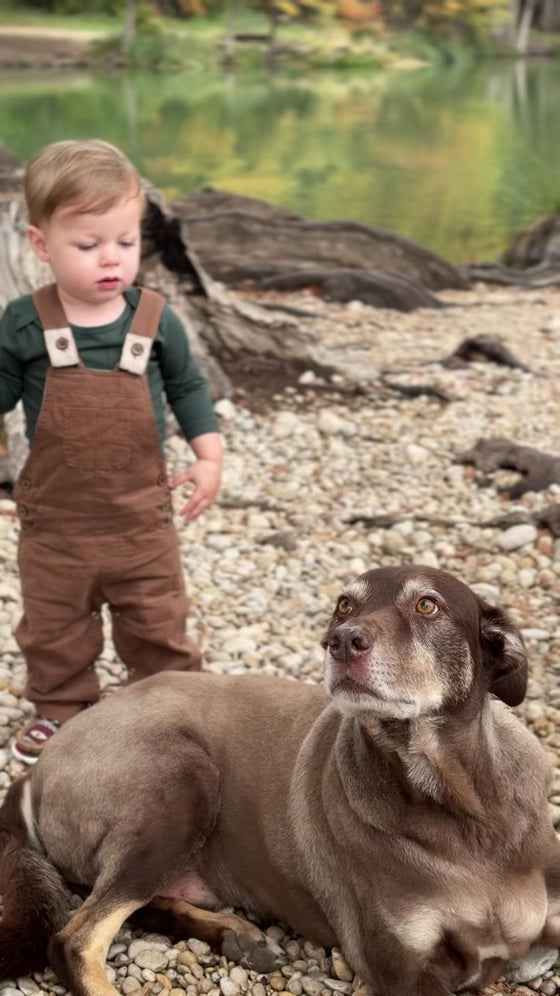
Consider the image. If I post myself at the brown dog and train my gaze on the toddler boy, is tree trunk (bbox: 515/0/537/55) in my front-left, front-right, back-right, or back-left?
front-right

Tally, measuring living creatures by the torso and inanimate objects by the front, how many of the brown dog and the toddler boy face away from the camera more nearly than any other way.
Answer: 0

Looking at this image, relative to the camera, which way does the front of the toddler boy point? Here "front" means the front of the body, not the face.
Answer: toward the camera

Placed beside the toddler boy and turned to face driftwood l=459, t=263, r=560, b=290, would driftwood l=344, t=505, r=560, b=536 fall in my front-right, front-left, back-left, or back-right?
front-right

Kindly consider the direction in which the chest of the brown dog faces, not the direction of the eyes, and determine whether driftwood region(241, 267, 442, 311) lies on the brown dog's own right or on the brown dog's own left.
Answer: on the brown dog's own left

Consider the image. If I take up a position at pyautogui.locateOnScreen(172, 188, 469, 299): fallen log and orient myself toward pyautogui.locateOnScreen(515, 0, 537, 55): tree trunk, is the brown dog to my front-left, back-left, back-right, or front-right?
back-right

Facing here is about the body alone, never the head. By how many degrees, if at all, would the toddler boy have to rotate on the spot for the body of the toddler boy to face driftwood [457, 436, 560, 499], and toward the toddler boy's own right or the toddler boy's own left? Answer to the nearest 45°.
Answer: approximately 135° to the toddler boy's own left

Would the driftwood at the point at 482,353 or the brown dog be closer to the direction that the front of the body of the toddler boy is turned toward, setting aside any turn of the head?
the brown dog

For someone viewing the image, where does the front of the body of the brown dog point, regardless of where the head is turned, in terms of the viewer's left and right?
facing the viewer and to the right of the viewer

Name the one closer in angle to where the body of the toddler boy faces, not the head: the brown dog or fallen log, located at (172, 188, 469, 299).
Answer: the brown dog

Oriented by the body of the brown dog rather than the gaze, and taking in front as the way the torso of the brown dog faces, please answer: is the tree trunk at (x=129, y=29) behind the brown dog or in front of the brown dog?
behind

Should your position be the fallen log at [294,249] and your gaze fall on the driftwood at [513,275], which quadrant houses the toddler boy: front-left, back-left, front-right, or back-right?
back-right

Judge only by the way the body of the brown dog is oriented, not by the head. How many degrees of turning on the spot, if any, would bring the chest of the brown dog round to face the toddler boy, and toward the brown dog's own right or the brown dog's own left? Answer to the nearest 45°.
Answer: approximately 180°

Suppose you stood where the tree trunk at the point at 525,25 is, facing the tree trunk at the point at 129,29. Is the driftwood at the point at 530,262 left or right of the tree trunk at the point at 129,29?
left

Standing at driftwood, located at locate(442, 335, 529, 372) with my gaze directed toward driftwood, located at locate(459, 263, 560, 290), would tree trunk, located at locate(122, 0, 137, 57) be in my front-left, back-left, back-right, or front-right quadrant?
front-left

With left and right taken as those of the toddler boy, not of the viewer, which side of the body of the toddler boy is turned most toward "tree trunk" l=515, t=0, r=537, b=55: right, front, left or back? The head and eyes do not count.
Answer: back

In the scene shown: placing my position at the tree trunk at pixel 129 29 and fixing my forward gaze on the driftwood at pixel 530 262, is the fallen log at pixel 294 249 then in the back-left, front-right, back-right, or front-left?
front-right

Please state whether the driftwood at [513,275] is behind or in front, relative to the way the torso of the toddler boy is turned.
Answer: behind
